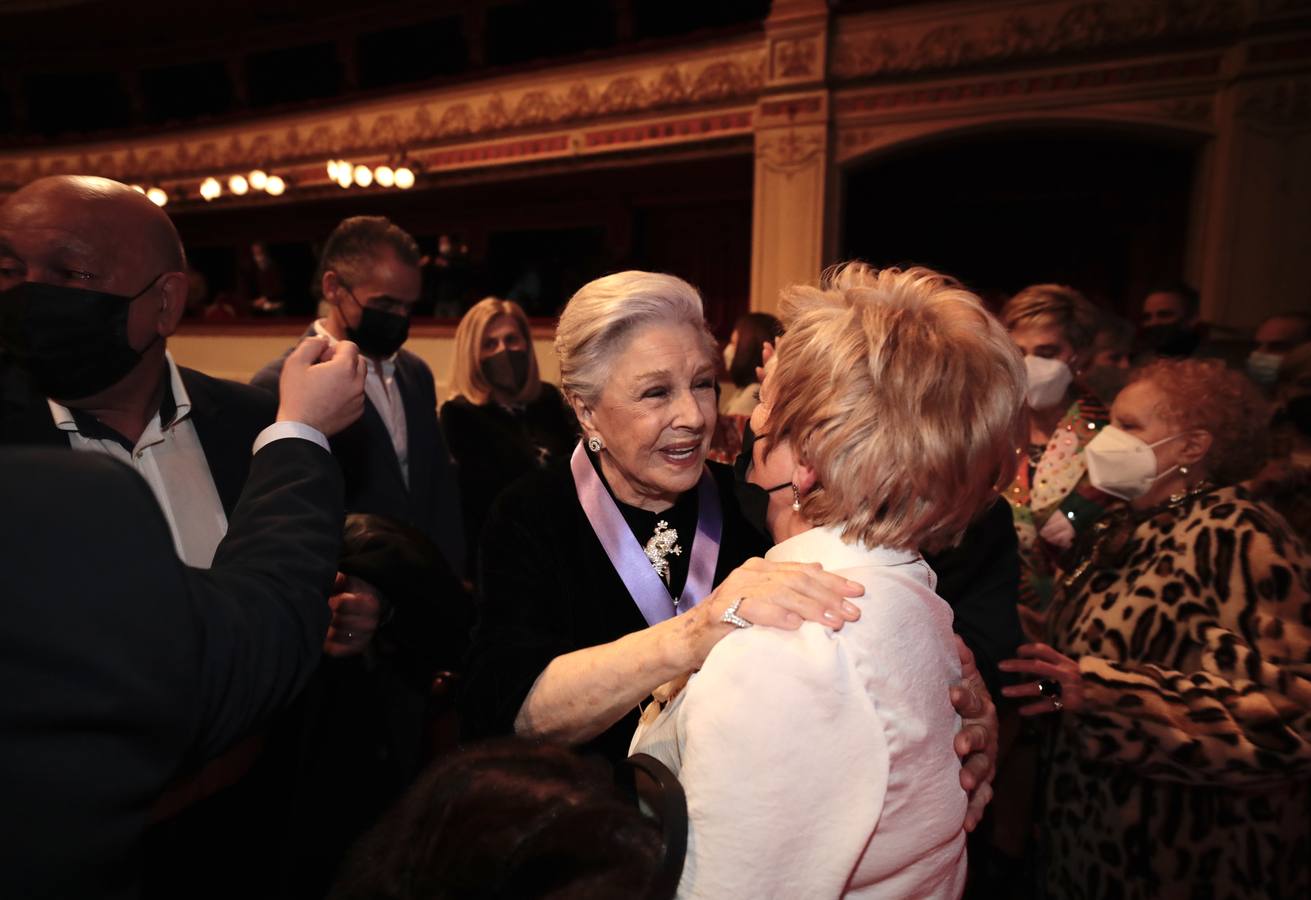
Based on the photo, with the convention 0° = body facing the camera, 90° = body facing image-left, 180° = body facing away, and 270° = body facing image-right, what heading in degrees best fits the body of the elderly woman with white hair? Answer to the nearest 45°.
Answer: approximately 315°

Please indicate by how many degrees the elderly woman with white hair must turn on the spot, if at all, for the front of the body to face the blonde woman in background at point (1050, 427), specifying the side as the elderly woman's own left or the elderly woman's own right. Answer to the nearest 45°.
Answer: approximately 90° to the elderly woman's own left

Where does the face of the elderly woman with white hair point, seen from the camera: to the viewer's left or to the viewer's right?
to the viewer's right

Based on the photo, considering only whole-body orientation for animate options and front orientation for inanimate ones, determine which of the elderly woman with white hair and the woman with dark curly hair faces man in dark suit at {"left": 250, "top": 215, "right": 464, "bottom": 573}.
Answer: the woman with dark curly hair

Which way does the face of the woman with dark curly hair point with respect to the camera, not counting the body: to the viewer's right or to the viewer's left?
to the viewer's left

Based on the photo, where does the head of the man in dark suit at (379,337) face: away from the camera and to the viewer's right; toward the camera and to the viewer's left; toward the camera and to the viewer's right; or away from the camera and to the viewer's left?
toward the camera and to the viewer's right

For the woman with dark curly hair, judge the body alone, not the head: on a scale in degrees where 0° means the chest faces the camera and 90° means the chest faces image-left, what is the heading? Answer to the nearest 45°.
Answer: approximately 90°

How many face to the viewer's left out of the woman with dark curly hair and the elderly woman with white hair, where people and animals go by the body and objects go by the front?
1

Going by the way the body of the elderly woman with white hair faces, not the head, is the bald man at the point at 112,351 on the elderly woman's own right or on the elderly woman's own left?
on the elderly woman's own right
